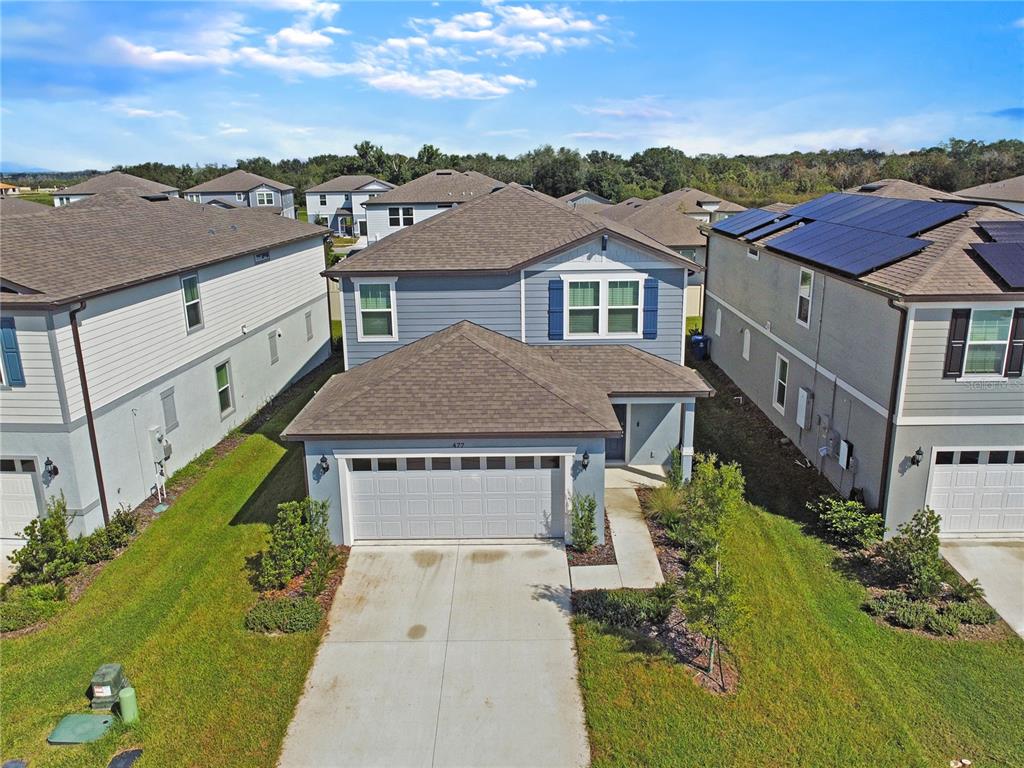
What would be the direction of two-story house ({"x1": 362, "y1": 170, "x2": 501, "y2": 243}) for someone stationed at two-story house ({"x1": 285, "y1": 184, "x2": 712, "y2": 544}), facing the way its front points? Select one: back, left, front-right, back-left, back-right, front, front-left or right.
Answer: back

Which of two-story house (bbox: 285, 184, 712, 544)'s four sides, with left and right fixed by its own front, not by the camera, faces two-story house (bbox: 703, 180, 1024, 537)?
left

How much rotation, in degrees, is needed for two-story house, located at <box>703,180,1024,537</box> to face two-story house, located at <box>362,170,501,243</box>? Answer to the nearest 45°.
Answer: approximately 180°

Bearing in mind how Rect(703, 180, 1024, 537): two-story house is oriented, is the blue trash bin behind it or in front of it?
behind

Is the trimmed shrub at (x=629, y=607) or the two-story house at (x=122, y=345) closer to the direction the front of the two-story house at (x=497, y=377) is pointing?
the trimmed shrub

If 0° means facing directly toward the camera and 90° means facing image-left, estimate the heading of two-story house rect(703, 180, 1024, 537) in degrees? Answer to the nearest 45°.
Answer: approximately 315°

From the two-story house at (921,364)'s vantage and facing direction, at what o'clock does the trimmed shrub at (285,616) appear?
The trimmed shrub is roughly at 3 o'clock from the two-story house.

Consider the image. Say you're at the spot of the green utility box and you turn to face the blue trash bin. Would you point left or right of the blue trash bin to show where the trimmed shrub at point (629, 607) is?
right
